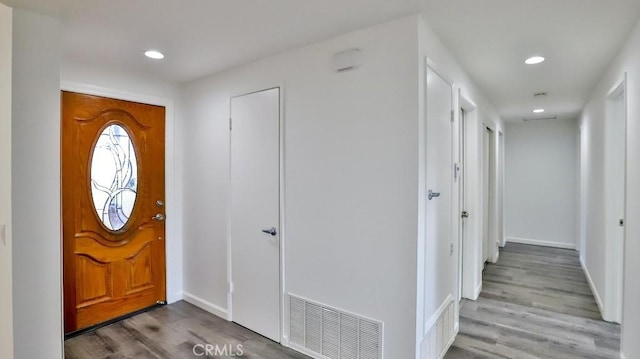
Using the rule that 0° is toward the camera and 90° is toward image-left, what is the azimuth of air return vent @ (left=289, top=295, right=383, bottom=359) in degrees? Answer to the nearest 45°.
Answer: approximately 45°

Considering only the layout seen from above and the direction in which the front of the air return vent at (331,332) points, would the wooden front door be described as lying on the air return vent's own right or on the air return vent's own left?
on the air return vent's own right

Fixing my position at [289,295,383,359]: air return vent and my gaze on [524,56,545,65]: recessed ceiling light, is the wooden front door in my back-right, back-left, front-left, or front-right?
back-left
